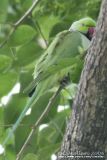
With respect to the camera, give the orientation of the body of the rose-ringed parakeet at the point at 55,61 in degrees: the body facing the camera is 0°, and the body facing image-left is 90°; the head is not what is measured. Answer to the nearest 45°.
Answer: approximately 270°
